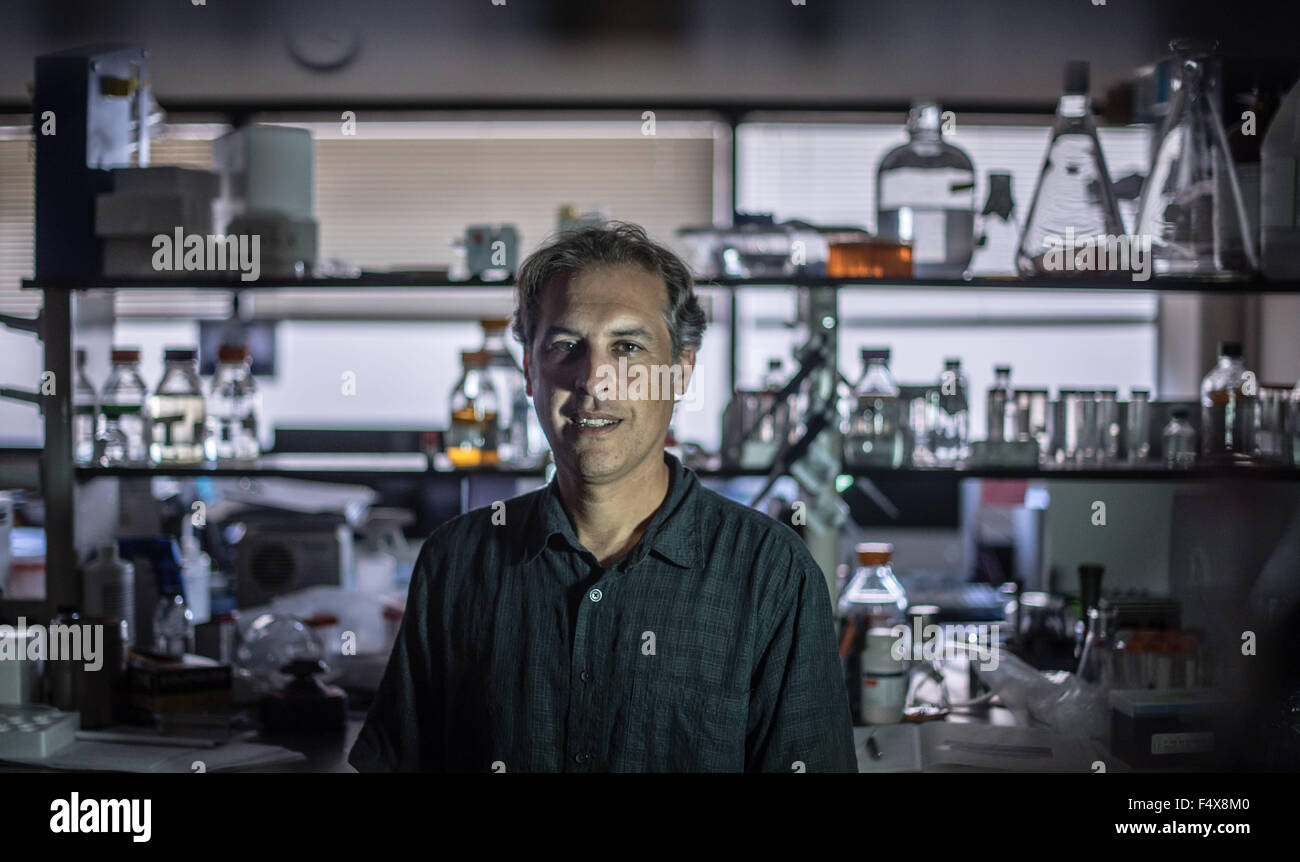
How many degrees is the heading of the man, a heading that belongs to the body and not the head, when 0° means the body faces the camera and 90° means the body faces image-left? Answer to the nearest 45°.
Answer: approximately 0°

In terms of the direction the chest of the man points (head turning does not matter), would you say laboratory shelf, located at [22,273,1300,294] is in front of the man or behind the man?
behind

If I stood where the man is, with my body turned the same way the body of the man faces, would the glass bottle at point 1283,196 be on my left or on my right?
on my left

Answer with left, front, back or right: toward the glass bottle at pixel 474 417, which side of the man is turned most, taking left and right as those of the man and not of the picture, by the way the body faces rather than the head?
back

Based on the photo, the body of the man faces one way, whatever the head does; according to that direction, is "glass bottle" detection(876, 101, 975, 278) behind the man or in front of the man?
behind

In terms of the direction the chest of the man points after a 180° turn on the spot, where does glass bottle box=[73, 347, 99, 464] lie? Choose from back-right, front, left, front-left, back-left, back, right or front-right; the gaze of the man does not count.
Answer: front-left

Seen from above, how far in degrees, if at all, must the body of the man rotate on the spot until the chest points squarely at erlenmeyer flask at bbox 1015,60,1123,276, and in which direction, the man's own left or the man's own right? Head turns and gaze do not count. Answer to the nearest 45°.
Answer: approximately 135° to the man's own left

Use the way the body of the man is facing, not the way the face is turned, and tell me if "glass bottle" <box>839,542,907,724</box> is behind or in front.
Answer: behind

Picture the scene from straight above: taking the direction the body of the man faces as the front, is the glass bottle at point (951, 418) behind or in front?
behind

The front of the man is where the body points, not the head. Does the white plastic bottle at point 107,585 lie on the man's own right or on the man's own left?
on the man's own right

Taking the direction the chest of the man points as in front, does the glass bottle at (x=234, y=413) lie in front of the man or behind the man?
behind
